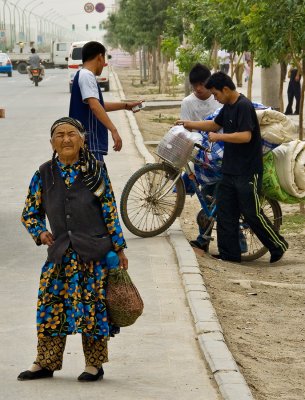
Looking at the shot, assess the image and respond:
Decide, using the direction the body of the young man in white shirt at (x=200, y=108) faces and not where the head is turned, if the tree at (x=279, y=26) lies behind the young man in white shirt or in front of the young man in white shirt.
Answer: behind

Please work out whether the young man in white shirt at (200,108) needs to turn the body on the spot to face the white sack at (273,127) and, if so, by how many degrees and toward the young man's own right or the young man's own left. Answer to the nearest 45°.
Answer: approximately 45° to the young man's own left

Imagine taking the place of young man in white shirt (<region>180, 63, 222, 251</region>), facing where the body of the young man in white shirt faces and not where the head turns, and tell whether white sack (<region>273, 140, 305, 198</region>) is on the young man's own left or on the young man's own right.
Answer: on the young man's own left

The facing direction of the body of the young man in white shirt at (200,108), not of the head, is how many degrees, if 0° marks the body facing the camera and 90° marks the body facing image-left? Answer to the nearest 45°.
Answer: approximately 0°

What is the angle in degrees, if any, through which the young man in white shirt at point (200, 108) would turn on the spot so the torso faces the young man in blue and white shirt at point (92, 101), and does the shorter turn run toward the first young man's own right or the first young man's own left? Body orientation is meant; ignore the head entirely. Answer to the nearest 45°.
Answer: approximately 45° to the first young man's own right
